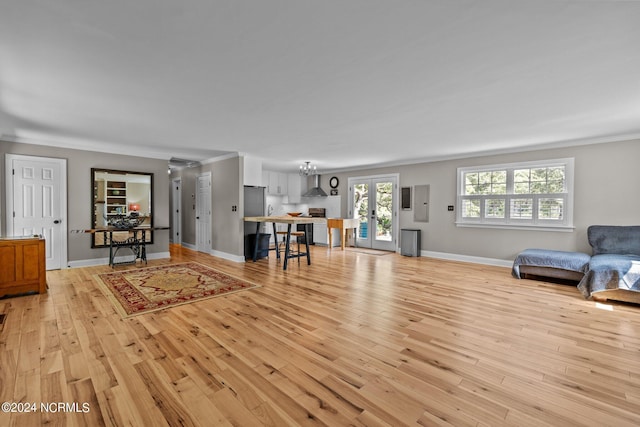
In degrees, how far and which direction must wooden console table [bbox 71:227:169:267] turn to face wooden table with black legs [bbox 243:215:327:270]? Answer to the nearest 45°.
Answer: approximately 45° to its left

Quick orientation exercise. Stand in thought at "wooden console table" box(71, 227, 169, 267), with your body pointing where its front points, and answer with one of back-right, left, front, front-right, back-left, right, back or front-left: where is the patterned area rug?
front

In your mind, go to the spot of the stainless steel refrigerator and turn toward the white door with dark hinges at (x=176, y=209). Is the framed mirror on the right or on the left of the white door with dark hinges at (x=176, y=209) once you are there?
left

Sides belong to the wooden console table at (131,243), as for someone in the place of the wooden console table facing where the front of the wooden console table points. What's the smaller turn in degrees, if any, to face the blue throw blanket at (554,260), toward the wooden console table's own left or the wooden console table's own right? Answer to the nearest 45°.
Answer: approximately 45° to the wooden console table's own left

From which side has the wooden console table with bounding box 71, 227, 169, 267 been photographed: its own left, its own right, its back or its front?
front

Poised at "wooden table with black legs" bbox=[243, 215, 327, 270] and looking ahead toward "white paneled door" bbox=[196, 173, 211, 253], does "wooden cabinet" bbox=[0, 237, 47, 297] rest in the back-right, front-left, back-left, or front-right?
front-left

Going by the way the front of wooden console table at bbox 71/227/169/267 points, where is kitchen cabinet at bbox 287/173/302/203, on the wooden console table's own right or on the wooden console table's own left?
on the wooden console table's own left

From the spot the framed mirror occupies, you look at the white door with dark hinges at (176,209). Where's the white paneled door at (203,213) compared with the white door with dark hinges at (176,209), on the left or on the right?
right

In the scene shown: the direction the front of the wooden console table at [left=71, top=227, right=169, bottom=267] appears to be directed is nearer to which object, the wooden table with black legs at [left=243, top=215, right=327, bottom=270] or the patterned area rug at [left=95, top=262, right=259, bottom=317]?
the patterned area rug

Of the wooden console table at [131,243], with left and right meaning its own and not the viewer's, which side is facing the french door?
left

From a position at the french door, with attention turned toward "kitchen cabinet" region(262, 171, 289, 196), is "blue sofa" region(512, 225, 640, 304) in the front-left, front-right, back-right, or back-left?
back-left

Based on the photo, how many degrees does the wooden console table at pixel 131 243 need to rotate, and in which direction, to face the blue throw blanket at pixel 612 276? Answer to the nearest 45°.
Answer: approximately 45° to its left

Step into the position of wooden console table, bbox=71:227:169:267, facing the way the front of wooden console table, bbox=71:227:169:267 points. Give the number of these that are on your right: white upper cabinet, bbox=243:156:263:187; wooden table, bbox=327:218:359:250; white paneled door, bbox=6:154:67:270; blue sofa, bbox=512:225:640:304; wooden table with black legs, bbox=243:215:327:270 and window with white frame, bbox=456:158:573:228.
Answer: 1

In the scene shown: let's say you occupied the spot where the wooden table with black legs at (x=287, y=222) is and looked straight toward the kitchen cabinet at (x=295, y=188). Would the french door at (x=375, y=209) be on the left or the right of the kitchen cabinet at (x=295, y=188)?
right
